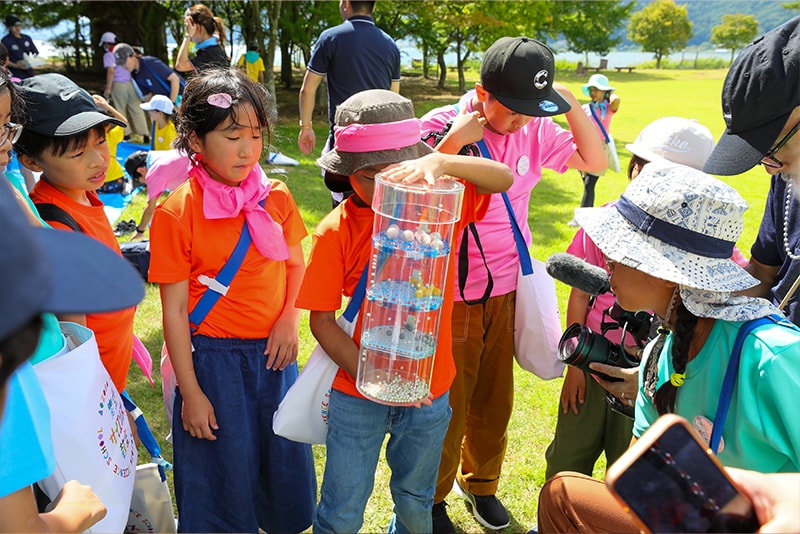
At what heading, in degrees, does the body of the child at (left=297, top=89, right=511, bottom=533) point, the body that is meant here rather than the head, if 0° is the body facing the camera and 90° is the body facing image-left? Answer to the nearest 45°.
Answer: approximately 0°

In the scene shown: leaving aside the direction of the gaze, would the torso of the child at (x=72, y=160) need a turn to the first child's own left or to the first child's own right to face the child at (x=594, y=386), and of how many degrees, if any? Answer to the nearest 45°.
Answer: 0° — they already face them

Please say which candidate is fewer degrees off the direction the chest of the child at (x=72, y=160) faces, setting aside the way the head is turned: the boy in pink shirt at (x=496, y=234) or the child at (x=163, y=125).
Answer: the boy in pink shirt

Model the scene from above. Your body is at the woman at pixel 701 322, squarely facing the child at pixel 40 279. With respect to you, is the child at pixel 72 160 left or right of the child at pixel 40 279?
right

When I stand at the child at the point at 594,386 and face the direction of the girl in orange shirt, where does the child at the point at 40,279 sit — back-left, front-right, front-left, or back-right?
front-left

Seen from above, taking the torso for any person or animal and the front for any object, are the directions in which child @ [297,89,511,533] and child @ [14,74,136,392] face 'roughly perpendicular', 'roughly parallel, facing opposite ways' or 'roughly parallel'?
roughly perpendicular

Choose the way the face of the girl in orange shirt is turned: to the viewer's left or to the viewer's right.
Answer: to the viewer's right

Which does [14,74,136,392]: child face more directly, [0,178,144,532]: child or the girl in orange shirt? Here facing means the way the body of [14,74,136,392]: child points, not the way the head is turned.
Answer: the girl in orange shirt

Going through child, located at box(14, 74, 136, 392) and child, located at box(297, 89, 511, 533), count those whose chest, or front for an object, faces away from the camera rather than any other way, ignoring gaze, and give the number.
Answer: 0

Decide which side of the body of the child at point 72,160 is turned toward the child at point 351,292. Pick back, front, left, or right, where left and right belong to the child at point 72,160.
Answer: front

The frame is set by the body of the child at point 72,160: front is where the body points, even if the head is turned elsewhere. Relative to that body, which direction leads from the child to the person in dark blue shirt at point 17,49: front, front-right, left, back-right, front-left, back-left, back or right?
back-left

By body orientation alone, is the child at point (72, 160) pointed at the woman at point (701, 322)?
yes

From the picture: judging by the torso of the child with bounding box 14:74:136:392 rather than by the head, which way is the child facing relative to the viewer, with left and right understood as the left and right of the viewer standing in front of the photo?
facing the viewer and to the right of the viewer

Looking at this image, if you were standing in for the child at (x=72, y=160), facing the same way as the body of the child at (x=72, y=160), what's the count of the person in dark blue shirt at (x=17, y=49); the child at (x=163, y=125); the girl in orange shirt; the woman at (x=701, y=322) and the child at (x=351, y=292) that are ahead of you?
3

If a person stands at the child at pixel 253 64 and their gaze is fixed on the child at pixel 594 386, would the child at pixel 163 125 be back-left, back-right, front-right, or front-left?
front-right

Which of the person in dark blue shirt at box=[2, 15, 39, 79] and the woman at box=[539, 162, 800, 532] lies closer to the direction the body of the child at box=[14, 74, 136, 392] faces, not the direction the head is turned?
the woman
